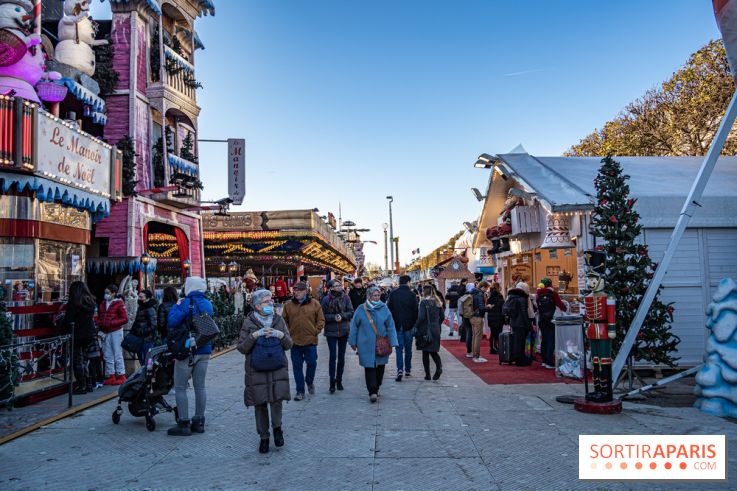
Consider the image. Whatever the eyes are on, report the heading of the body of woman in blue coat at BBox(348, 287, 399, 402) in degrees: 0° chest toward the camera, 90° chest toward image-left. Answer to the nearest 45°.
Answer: approximately 0°

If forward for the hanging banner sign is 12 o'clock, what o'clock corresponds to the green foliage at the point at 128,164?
The green foliage is roughly at 1 o'clock from the hanging banner sign.

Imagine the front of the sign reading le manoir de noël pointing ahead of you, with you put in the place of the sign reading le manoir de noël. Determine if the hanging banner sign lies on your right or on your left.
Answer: on your left

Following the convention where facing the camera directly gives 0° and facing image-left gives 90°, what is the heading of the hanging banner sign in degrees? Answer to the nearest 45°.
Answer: approximately 0°

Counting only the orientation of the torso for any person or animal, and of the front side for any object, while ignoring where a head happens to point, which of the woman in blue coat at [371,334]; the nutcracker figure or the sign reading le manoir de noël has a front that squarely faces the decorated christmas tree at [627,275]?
the sign reading le manoir de noël

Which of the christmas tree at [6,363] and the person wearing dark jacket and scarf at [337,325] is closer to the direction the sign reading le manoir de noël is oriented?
the person wearing dark jacket and scarf

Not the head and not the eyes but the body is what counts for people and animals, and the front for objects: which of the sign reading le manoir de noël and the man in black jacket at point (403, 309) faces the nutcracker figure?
the sign reading le manoir de noël

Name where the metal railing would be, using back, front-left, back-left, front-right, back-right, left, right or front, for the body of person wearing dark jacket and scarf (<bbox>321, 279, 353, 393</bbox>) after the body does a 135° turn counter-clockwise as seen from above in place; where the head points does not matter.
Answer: back-left

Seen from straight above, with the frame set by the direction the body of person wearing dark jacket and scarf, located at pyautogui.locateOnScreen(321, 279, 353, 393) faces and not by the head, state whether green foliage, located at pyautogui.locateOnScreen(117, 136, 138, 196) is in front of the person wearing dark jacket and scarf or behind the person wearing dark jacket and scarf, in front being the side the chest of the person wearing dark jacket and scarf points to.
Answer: behind

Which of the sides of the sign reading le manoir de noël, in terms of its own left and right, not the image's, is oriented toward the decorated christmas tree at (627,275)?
front
